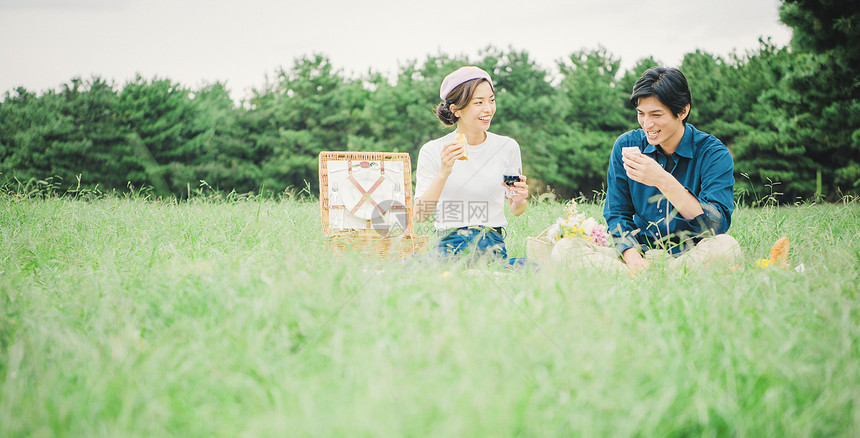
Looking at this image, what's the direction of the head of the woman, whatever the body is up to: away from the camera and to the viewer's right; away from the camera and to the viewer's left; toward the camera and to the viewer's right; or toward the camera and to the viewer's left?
toward the camera and to the viewer's right

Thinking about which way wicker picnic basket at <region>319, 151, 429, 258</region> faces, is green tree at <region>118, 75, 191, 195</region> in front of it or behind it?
behind

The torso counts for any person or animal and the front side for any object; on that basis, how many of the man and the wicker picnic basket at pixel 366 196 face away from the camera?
0

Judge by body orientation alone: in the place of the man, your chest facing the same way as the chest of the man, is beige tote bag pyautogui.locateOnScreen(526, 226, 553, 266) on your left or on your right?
on your right

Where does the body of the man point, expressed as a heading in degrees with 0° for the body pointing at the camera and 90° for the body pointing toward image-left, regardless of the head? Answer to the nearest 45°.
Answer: approximately 45°

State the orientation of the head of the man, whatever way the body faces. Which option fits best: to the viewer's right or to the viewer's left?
to the viewer's left

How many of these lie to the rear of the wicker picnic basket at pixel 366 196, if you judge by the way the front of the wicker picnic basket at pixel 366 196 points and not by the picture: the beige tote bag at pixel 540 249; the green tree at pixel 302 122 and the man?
1

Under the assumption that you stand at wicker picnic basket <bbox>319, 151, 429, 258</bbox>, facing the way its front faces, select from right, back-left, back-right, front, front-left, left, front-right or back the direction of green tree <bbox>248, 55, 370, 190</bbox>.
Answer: back

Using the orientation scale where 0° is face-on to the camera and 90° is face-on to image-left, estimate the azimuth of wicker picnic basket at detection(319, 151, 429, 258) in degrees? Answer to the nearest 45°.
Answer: approximately 0°
